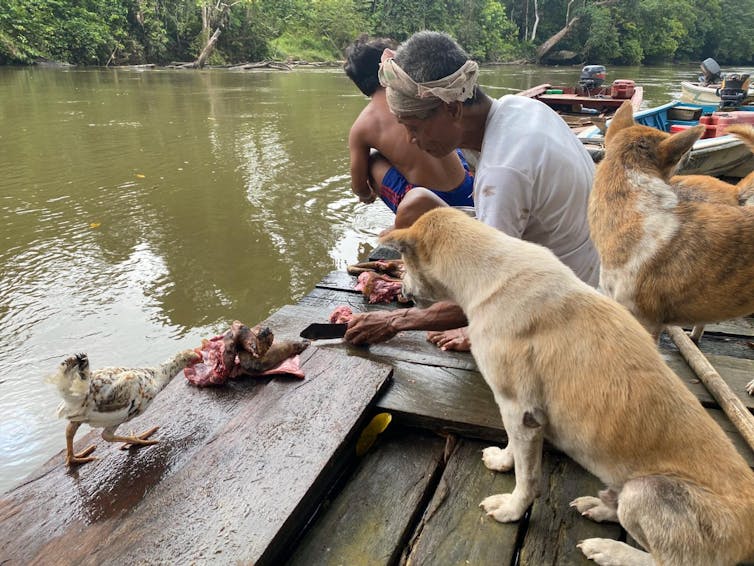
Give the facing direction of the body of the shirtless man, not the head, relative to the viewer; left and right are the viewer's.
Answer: facing away from the viewer and to the left of the viewer

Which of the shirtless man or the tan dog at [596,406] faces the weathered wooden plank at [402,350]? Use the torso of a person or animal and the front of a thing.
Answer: the tan dog

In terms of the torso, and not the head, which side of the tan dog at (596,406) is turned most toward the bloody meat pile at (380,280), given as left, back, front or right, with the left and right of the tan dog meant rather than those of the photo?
front

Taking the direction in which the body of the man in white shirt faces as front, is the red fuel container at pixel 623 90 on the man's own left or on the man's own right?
on the man's own right

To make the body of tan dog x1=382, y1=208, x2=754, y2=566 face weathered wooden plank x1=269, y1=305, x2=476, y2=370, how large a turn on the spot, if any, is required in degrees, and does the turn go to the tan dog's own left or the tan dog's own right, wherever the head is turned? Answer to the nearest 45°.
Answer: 0° — it already faces it

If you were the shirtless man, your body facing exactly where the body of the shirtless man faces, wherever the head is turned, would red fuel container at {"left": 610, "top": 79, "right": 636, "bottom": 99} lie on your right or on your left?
on your right

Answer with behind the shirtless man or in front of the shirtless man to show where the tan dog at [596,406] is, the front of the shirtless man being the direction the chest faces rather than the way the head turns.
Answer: behind

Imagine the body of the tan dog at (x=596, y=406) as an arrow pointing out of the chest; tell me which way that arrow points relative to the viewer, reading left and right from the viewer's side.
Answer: facing away from the viewer and to the left of the viewer

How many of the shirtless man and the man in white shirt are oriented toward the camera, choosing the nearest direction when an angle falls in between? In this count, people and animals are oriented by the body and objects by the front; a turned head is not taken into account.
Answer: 0

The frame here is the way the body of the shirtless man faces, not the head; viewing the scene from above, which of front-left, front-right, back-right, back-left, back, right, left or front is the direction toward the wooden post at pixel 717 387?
back

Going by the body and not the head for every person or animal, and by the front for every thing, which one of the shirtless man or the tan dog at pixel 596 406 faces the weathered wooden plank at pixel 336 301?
the tan dog

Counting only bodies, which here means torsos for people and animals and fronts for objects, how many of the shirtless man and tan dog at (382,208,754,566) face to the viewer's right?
0

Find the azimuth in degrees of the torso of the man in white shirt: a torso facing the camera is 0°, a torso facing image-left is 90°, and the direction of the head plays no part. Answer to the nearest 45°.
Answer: approximately 90°
